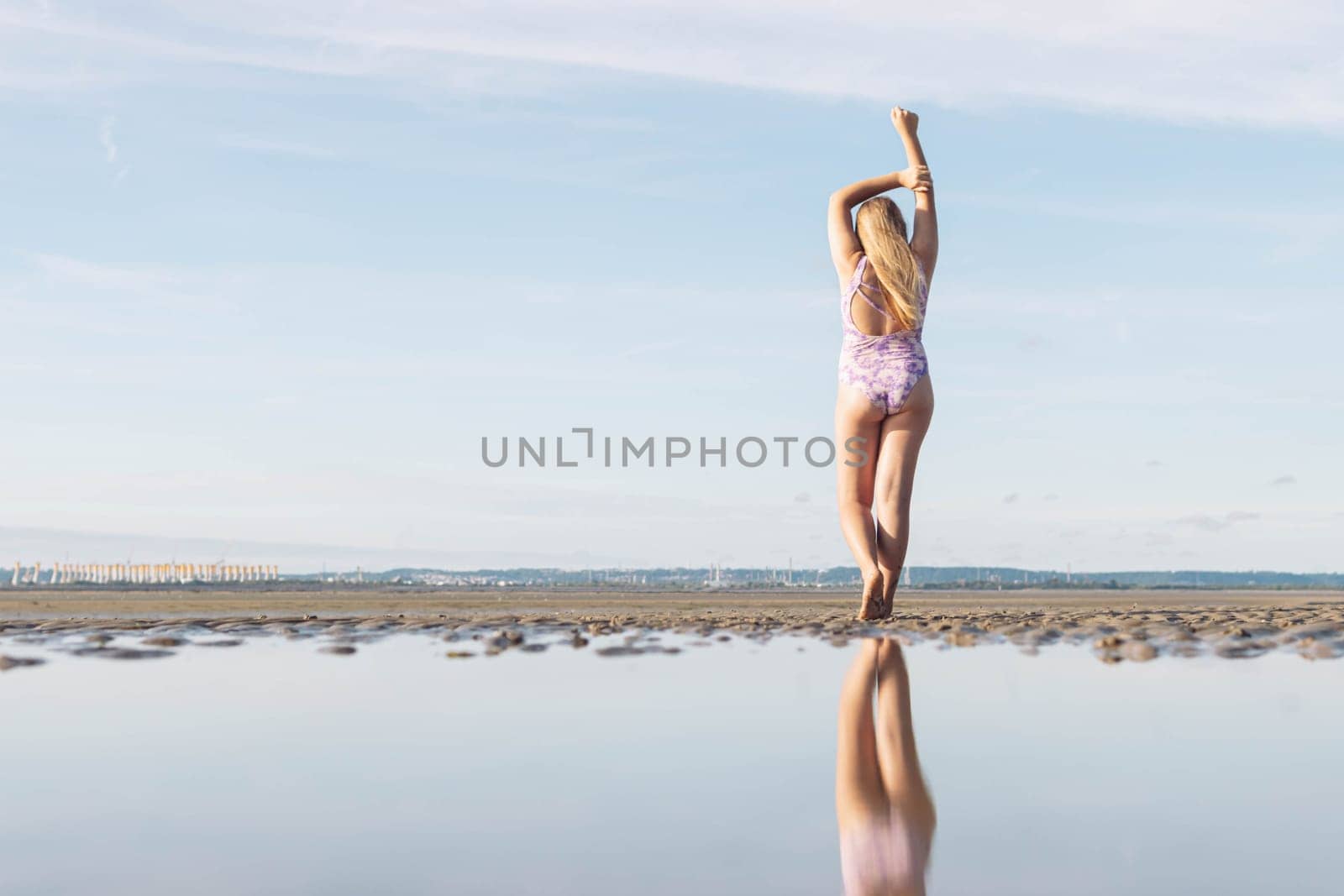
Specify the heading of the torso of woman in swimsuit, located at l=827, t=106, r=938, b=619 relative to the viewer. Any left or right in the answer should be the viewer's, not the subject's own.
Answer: facing away from the viewer

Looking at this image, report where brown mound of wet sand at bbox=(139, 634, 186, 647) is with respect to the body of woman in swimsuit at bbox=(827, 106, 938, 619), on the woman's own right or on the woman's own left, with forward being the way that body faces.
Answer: on the woman's own left

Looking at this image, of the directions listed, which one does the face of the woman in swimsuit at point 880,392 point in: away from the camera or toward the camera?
away from the camera
